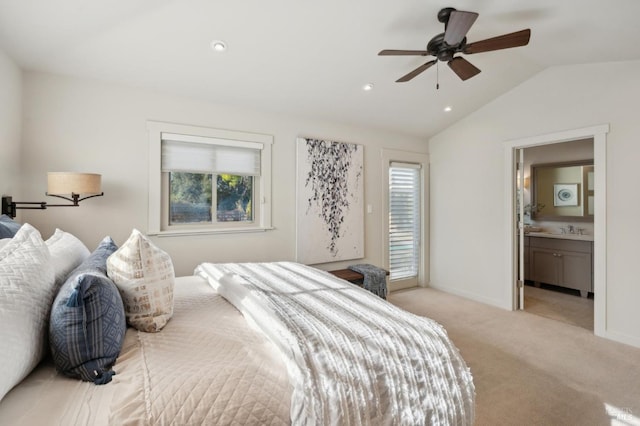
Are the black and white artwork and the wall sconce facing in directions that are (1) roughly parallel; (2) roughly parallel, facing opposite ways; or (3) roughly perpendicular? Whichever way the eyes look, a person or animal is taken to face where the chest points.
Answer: roughly perpendicular

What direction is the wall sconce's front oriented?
to the viewer's right

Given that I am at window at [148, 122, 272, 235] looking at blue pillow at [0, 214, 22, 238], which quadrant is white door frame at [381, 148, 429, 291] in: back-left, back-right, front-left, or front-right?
back-left

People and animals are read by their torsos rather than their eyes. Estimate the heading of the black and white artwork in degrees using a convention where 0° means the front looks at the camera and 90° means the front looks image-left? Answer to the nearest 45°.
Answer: approximately 315°

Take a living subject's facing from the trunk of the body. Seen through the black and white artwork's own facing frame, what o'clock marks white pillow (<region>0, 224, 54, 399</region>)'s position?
The white pillow is roughly at 2 o'clock from the black and white artwork.

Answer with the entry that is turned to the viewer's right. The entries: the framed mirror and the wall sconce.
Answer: the wall sconce

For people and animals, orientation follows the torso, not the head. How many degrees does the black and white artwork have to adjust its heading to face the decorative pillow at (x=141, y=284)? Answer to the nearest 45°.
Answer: approximately 45° to its right

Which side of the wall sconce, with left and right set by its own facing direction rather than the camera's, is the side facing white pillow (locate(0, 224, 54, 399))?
right

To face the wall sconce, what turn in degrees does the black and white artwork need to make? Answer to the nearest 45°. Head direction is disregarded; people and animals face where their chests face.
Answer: approximately 90° to its right

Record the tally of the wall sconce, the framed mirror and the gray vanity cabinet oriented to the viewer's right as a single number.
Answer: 1

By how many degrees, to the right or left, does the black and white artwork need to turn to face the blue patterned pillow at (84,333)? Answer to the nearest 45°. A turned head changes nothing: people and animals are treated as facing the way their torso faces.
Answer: approximately 45° to its right

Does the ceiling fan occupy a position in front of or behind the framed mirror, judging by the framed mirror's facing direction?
in front

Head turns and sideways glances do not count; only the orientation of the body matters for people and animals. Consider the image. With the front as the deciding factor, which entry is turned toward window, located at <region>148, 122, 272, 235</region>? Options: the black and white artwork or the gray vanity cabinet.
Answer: the gray vanity cabinet
